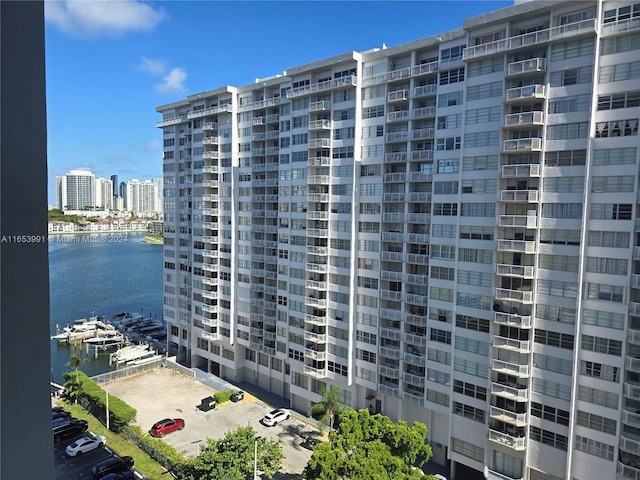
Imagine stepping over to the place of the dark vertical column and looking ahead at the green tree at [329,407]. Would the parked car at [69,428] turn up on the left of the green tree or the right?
left

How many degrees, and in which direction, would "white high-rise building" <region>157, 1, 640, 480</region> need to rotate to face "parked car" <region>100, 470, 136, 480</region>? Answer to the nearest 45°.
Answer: approximately 45° to its right

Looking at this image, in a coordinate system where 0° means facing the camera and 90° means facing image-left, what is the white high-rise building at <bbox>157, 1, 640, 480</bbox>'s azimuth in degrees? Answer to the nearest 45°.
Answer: approximately 45°

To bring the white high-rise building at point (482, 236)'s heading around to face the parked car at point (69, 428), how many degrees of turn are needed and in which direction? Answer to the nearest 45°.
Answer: approximately 45° to its right

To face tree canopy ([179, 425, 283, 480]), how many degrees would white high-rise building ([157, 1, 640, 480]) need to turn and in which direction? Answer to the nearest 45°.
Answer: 0° — it already faces it
